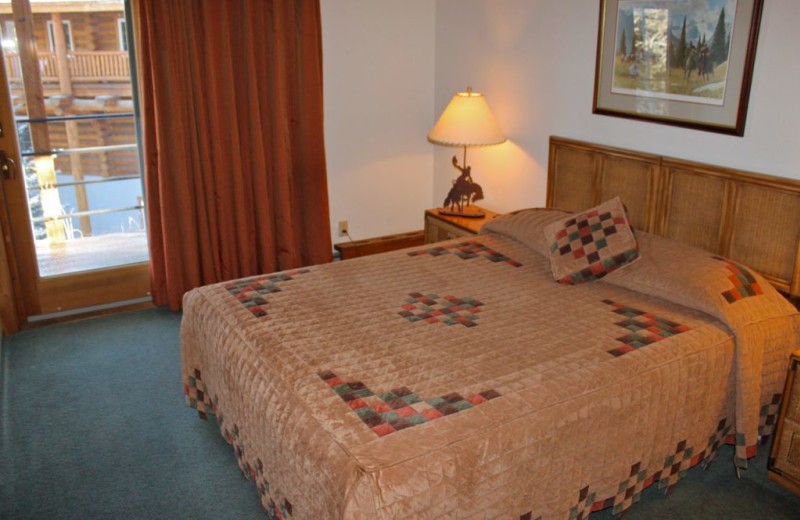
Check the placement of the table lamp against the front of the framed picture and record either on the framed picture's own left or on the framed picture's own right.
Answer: on the framed picture's own right

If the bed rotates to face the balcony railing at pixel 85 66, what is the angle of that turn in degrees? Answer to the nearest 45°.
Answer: approximately 90° to its right

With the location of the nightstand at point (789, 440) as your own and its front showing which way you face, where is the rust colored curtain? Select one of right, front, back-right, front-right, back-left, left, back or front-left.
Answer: front-right

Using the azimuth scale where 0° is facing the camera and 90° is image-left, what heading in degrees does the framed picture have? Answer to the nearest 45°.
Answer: approximately 45°

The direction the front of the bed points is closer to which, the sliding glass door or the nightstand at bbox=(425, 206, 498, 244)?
the sliding glass door

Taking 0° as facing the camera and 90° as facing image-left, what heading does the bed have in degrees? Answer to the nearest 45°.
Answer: approximately 45°

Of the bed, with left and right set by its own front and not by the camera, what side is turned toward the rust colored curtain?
right

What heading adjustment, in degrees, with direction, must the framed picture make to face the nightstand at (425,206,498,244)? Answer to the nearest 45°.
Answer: approximately 45° to its right

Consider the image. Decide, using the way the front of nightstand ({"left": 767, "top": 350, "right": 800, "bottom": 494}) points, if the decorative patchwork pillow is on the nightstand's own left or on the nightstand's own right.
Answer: on the nightstand's own right

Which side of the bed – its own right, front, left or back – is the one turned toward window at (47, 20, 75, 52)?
right

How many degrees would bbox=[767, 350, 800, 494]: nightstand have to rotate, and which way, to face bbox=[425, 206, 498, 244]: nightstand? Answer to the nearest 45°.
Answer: approximately 90° to its right
